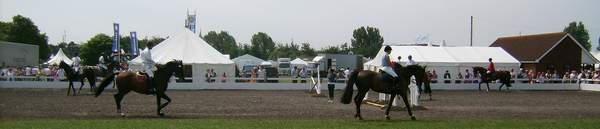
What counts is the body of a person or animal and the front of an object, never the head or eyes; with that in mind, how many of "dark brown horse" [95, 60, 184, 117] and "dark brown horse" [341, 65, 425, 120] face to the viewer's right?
2

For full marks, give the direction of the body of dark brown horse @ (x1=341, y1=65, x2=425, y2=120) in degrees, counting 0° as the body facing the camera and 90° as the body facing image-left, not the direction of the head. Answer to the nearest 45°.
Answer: approximately 270°

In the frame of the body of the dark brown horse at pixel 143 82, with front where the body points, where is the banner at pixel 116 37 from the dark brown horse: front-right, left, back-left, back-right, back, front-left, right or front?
left

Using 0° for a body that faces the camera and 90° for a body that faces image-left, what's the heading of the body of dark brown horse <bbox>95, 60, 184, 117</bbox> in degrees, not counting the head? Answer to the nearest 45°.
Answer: approximately 270°

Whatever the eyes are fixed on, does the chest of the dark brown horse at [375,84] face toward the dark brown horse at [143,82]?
no

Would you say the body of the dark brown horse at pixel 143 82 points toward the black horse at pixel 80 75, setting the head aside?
no

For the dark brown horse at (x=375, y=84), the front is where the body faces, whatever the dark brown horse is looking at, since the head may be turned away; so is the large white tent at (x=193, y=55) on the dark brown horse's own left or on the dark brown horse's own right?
on the dark brown horse's own left

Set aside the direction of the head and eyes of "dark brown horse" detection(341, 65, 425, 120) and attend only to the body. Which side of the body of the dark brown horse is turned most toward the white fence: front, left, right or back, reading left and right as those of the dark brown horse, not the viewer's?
left

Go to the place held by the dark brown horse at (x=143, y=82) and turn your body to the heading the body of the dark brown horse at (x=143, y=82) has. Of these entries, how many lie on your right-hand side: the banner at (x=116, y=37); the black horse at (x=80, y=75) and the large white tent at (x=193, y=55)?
0

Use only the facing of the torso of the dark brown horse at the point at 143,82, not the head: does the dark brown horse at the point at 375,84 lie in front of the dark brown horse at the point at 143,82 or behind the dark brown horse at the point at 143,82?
in front

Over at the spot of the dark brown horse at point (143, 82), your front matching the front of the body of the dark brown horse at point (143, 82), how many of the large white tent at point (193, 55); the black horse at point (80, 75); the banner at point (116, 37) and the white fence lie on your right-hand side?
0

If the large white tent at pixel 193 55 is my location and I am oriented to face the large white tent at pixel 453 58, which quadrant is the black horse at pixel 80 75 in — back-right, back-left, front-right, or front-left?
back-right

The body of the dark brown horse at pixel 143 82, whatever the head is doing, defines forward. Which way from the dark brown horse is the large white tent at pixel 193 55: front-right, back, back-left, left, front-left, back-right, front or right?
left
